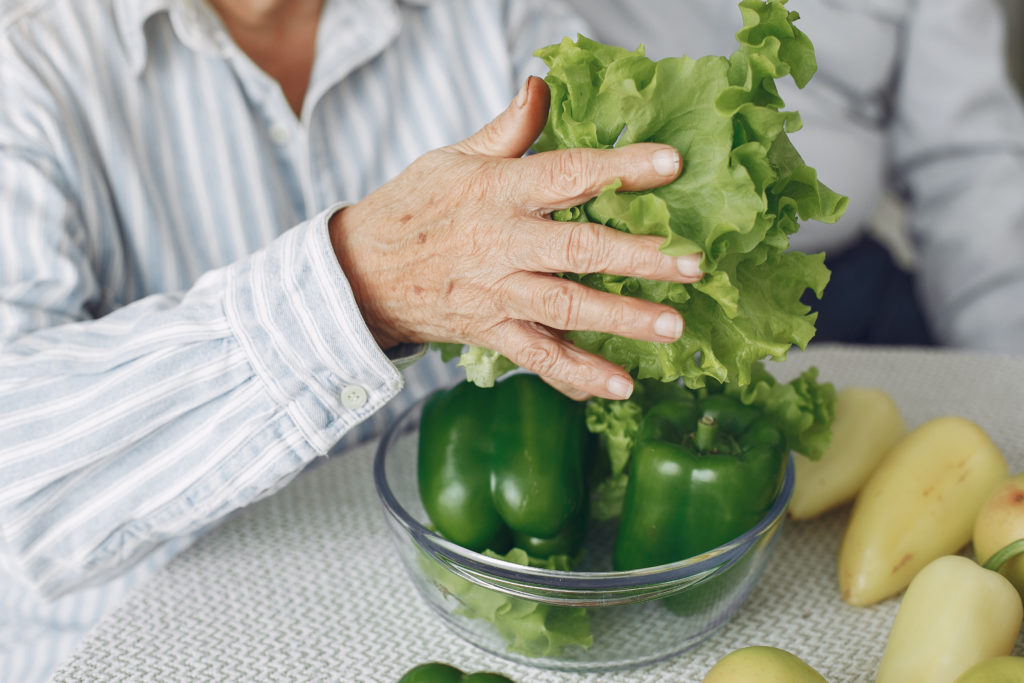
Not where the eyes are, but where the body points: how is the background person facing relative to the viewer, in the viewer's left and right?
facing the viewer and to the left of the viewer

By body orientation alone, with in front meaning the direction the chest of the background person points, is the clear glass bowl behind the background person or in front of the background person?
in front

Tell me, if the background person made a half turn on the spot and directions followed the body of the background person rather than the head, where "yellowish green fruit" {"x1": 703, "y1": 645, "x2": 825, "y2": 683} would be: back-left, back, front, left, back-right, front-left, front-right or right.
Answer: back-right

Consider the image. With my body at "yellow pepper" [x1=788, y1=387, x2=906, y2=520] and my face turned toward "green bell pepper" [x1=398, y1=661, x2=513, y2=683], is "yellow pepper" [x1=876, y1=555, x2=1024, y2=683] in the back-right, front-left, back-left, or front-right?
front-left

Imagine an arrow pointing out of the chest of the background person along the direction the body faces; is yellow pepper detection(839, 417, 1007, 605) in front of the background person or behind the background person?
in front

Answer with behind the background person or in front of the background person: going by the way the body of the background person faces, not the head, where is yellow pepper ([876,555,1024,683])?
in front

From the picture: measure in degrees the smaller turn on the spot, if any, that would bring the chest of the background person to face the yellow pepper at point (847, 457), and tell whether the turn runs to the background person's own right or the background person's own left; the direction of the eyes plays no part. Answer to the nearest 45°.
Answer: approximately 45° to the background person's own left
